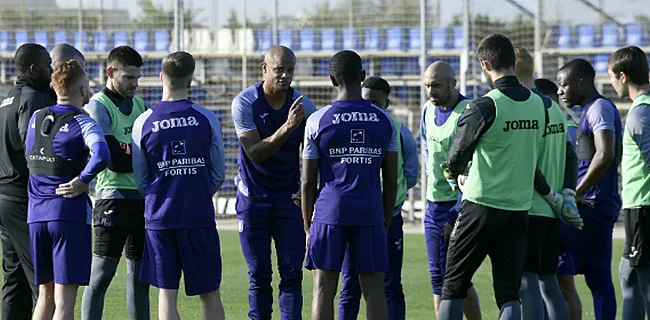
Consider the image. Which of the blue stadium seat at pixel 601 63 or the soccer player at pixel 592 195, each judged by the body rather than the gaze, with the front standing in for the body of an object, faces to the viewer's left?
the soccer player

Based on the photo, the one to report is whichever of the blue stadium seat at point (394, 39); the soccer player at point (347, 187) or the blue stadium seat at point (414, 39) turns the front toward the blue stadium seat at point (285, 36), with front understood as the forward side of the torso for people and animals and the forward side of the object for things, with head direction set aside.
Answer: the soccer player

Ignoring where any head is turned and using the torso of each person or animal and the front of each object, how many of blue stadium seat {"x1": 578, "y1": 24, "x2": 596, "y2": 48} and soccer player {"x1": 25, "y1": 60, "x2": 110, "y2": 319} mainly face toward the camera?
1

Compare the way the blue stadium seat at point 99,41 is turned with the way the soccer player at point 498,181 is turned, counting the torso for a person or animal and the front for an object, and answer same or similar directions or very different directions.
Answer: very different directions

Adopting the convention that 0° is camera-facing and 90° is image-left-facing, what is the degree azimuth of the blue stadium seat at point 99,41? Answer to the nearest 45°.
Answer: approximately 0°

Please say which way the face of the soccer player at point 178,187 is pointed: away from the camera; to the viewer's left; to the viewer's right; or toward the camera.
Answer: away from the camera

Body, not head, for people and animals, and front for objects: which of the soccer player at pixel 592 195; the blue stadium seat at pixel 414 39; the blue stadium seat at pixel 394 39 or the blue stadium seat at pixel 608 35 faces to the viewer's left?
the soccer player

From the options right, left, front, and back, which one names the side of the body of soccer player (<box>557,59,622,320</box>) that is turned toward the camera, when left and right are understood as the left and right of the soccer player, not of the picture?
left

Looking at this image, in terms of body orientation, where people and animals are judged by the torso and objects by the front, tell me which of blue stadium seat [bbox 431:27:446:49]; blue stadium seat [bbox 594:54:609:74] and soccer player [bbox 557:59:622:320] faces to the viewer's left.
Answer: the soccer player

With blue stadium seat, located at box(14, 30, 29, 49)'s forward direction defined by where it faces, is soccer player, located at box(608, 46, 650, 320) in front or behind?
in front

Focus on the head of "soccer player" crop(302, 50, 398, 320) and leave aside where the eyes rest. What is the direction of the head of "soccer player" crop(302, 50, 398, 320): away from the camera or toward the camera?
away from the camera

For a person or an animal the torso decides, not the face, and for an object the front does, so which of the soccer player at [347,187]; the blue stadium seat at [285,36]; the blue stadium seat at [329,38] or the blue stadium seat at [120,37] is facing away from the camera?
the soccer player
